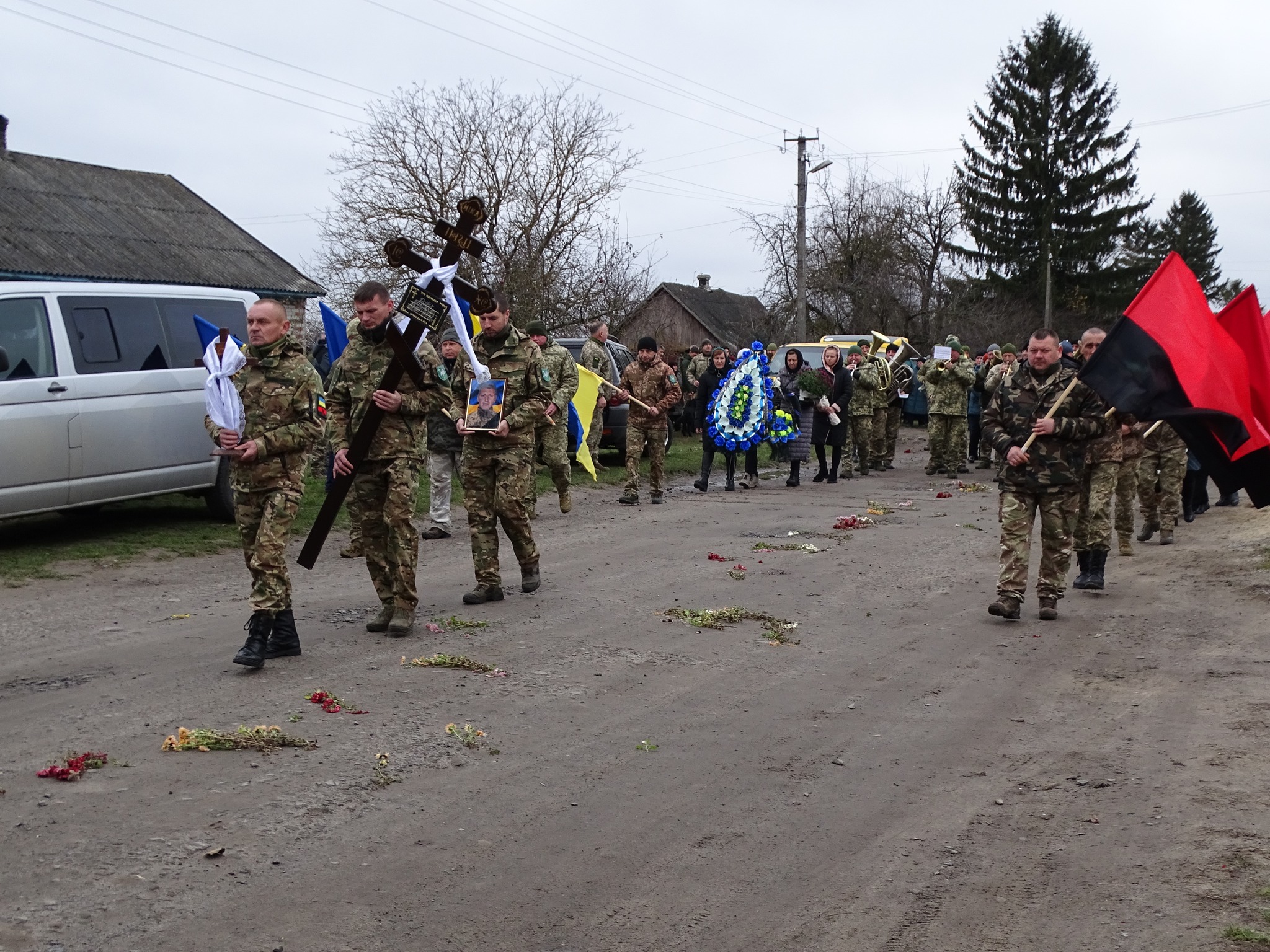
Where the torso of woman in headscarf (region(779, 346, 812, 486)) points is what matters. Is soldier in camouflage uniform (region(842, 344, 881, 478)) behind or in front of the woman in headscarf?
behind

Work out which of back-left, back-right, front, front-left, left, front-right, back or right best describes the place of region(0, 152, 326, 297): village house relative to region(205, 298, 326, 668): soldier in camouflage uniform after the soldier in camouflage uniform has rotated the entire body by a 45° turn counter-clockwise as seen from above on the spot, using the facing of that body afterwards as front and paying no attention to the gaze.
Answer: back

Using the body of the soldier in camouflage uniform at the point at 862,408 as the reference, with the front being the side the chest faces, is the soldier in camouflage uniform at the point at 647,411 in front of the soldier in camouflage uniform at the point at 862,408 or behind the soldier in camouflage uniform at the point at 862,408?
in front

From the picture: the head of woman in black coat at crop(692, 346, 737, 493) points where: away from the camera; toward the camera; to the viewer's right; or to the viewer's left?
toward the camera

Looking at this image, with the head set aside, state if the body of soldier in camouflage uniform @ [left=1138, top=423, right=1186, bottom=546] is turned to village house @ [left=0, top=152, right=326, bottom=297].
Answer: no

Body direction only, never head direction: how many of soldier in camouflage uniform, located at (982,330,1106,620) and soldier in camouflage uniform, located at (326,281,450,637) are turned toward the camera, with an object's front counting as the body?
2

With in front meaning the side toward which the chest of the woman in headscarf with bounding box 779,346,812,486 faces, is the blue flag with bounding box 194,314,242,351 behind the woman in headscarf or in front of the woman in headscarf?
in front

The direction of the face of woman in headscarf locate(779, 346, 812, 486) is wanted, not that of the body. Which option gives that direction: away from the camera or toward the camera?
toward the camera

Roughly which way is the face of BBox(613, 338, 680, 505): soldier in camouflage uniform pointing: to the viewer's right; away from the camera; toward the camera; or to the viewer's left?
toward the camera

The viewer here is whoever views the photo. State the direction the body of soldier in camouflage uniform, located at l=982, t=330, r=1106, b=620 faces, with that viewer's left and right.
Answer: facing the viewer

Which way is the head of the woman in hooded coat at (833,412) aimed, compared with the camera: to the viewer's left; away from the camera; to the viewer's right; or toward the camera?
toward the camera

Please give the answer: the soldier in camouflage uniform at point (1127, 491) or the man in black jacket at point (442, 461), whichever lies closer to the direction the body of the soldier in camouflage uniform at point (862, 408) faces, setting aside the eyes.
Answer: the man in black jacket

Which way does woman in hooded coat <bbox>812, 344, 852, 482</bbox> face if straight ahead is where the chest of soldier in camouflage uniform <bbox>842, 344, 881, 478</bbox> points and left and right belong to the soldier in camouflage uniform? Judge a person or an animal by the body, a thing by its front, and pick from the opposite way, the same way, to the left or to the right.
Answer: the same way

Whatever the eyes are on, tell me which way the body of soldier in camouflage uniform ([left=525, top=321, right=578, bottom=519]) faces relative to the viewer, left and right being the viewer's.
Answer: facing the viewer and to the left of the viewer

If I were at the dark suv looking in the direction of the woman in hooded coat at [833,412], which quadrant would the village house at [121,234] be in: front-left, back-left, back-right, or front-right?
back-right

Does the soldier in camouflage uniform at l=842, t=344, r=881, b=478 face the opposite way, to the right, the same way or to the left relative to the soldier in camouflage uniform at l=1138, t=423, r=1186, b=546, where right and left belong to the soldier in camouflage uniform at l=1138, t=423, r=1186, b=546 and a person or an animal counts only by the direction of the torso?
the same way

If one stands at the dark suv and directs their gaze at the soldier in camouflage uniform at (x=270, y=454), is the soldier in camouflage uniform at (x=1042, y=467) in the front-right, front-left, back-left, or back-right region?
front-left

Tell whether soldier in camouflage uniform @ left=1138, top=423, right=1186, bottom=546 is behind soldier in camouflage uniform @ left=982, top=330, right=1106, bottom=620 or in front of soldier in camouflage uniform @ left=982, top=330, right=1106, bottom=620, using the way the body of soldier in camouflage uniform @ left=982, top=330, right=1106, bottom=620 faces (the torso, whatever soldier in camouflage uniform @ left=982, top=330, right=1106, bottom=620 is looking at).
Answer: behind
